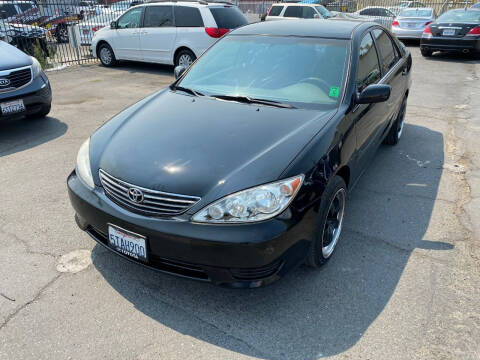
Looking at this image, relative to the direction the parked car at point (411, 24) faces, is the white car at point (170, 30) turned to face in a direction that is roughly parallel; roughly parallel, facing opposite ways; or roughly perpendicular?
roughly perpendicular

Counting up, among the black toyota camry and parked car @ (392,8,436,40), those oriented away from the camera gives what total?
1

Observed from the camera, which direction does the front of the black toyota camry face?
facing the viewer and to the left of the viewer

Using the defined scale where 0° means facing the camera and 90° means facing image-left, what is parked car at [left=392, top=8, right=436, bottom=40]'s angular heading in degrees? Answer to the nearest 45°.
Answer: approximately 180°

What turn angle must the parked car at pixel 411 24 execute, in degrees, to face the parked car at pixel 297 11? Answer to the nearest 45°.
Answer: approximately 90° to its left

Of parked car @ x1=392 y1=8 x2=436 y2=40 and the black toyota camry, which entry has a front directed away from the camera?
the parked car

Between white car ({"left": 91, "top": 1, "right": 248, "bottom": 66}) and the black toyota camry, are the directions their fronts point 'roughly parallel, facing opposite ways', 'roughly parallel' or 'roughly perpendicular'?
roughly perpendicular

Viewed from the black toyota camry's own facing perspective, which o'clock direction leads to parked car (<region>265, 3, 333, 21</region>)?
The parked car is roughly at 5 o'clock from the black toyota camry.

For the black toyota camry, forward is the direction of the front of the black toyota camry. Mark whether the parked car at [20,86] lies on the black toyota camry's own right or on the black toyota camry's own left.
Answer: on the black toyota camry's own right

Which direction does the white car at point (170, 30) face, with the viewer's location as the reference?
facing away from the viewer and to the left of the viewer

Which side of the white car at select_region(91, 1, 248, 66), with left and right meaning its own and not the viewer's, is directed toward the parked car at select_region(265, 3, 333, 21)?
right
